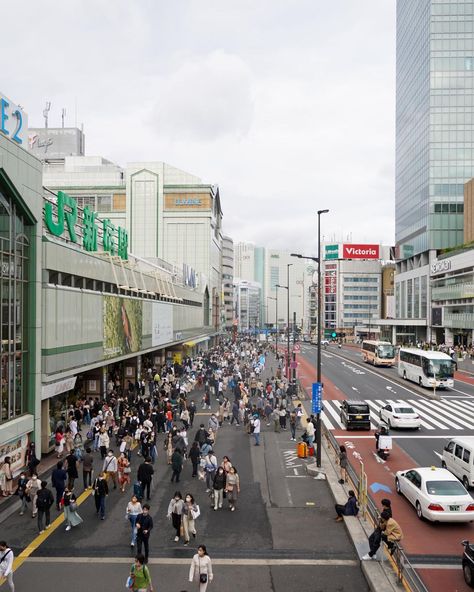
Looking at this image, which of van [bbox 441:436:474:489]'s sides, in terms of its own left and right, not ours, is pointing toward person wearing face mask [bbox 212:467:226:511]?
left

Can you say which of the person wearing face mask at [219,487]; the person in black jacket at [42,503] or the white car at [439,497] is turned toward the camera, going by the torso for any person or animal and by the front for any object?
the person wearing face mask

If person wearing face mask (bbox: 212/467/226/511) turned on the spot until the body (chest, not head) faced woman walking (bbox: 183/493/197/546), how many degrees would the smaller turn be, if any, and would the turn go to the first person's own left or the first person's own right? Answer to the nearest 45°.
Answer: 0° — they already face them

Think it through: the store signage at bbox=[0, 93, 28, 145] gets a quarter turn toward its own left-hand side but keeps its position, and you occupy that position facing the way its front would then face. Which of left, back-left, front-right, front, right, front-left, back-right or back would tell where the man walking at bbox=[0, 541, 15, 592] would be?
back-right

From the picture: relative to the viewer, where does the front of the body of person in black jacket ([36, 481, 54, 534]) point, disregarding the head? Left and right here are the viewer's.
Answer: facing away from the viewer

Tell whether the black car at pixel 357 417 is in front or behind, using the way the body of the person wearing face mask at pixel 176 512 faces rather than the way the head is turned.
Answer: behind
